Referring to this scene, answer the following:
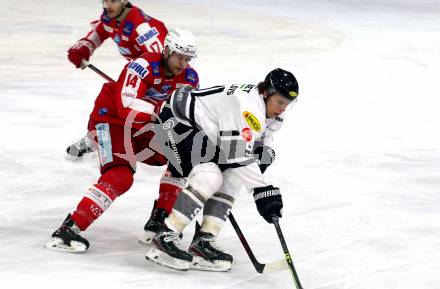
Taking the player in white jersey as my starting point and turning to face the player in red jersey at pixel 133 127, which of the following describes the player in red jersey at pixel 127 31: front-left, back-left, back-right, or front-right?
front-right

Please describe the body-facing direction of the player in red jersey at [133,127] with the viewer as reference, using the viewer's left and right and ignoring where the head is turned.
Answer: facing the viewer and to the right of the viewer

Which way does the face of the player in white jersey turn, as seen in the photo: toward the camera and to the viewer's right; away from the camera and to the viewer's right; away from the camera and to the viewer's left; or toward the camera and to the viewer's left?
toward the camera and to the viewer's right

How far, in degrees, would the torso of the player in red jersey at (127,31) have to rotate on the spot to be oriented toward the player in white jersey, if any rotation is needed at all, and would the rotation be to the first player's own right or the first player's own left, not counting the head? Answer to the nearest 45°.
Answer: approximately 45° to the first player's own left

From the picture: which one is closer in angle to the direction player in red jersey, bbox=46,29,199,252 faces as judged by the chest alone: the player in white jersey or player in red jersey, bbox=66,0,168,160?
the player in white jersey

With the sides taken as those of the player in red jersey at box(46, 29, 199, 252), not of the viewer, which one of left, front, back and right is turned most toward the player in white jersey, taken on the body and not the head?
front

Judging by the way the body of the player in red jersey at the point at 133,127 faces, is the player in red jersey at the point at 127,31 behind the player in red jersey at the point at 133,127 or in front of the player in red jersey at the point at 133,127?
behind
